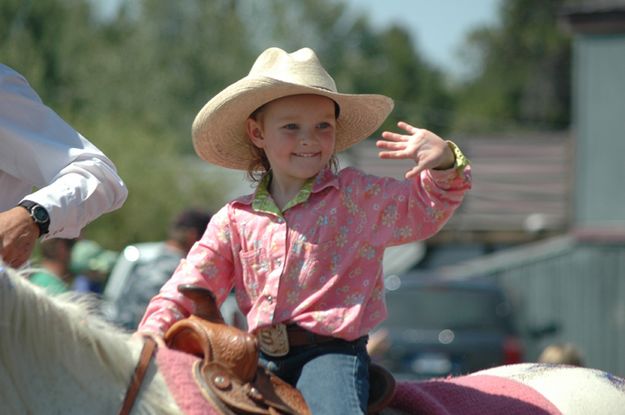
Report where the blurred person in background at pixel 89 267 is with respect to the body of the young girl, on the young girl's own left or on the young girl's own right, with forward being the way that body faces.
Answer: on the young girl's own right

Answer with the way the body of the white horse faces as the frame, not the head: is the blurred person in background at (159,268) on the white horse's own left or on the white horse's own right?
on the white horse's own right

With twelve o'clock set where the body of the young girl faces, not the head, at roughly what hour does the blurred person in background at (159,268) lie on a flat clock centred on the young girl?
The blurred person in background is roughly at 4 o'clock from the young girl.

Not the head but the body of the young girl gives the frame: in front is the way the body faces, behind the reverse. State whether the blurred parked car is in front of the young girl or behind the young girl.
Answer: behind

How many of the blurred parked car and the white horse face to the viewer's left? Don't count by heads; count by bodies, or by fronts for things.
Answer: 1

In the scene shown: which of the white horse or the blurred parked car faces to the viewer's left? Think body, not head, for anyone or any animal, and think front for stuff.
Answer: the white horse

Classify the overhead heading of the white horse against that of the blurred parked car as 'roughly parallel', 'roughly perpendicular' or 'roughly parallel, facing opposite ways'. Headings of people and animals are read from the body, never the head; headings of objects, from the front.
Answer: roughly perpendicular

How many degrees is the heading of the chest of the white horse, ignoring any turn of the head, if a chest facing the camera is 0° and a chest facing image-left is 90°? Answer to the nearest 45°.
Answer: approximately 90°
